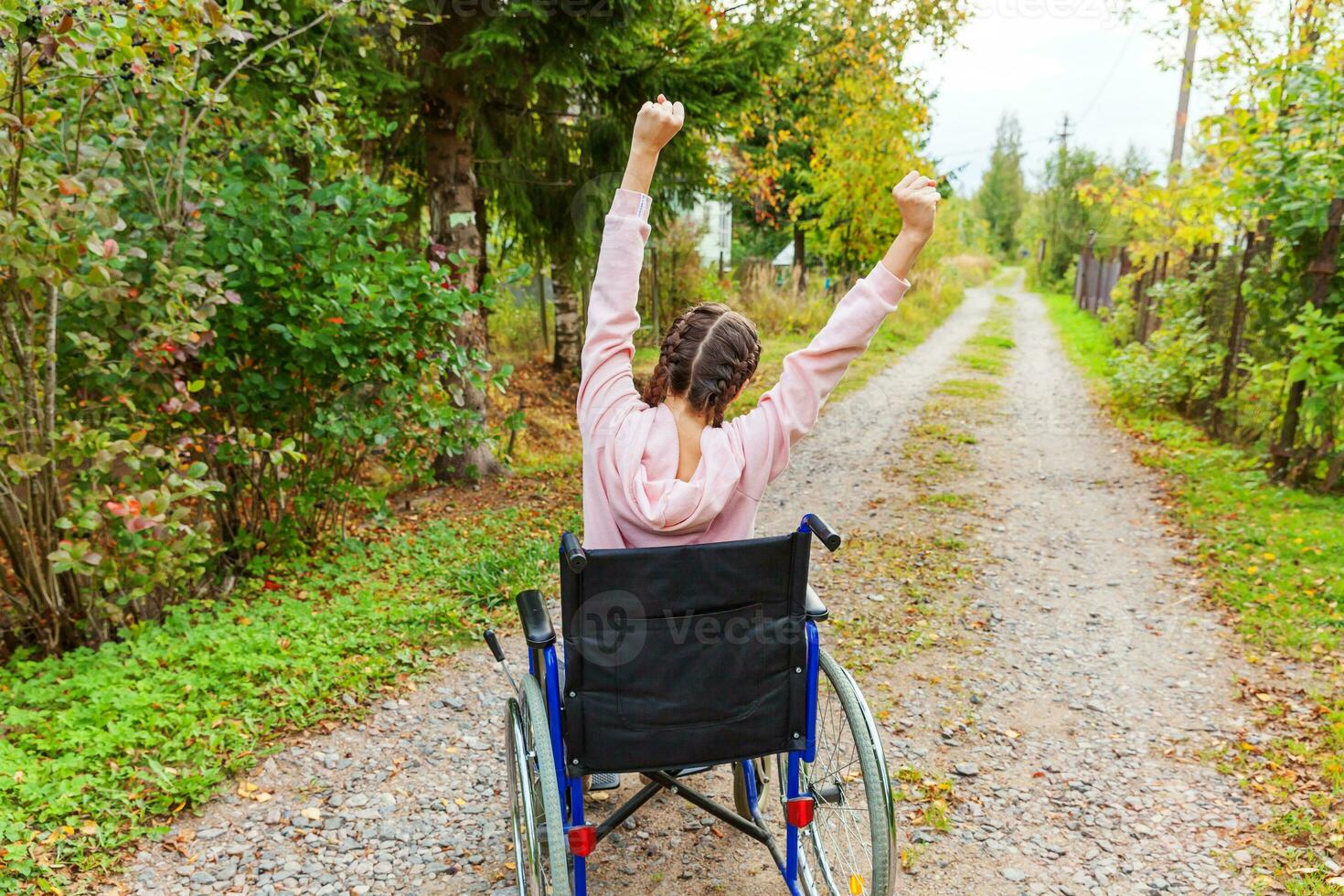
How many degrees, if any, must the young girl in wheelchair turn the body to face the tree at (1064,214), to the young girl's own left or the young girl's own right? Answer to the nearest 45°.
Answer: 0° — they already face it

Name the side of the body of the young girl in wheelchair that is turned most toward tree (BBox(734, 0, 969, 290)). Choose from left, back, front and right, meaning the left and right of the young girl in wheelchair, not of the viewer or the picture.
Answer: front

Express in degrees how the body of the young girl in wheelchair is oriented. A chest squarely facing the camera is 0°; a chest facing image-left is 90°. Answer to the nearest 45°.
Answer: approximately 180°

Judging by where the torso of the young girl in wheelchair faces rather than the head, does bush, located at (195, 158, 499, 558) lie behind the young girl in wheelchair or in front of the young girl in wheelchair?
in front

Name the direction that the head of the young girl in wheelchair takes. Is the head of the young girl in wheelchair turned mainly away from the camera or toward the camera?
away from the camera

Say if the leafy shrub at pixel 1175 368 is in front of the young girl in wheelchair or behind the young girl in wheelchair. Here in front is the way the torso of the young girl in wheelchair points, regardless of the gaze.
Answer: in front
